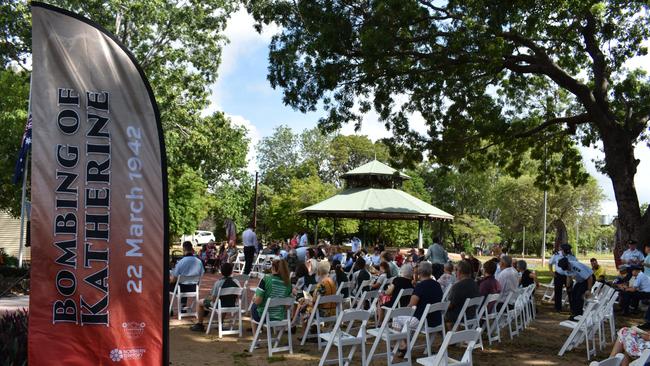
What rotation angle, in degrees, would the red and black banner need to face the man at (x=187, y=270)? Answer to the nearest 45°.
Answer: approximately 180°

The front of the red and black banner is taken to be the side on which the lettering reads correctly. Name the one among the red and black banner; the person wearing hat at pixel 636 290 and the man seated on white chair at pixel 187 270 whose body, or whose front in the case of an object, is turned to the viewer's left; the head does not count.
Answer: the person wearing hat

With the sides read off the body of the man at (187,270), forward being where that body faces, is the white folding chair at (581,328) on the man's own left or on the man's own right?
on the man's own right

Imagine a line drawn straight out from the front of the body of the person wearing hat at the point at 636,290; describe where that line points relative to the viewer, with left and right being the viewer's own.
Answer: facing to the left of the viewer

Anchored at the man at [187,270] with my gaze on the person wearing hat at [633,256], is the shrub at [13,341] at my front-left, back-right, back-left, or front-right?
back-right

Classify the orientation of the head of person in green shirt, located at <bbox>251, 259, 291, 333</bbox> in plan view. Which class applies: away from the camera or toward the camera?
away from the camera
